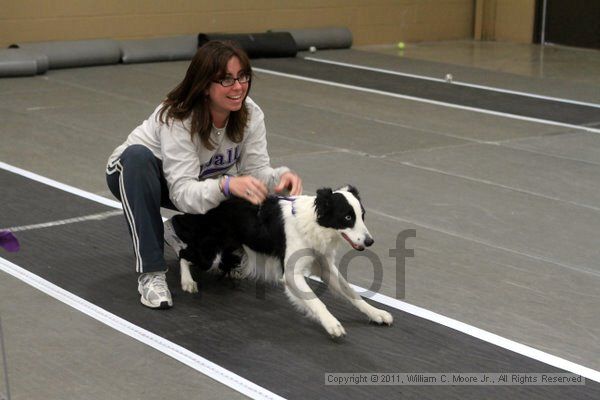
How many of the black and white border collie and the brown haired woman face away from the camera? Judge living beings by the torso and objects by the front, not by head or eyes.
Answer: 0

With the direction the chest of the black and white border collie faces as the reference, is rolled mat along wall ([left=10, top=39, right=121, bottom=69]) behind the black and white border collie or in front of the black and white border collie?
behind

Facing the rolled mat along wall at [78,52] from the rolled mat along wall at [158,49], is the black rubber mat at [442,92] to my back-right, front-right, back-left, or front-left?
back-left

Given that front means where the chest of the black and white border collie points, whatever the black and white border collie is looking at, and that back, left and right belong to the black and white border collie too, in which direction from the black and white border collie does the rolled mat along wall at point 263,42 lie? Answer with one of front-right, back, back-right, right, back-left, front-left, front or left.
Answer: back-left

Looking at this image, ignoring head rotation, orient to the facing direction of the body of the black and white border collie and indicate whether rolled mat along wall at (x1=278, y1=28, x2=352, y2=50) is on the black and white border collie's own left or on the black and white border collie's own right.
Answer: on the black and white border collie's own left

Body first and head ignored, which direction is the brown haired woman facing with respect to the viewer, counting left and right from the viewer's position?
facing the viewer and to the right of the viewer

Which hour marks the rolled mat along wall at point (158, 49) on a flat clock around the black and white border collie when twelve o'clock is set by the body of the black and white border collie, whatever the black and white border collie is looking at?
The rolled mat along wall is roughly at 7 o'clock from the black and white border collie.

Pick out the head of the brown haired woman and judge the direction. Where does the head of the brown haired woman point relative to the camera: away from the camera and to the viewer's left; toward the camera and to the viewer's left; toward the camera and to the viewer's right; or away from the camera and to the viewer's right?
toward the camera and to the viewer's right

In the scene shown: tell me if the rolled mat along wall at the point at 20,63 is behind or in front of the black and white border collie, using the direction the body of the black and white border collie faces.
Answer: behind

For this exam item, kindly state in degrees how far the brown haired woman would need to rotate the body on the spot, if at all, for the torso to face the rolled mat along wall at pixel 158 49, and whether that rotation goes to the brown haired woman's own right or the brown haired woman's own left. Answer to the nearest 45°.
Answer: approximately 135° to the brown haired woman's own left

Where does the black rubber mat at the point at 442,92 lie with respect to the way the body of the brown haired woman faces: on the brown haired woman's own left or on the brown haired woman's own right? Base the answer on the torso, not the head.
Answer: on the brown haired woman's own left

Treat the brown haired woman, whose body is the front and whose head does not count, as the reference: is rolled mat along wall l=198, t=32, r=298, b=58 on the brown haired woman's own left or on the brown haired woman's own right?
on the brown haired woman's own left
